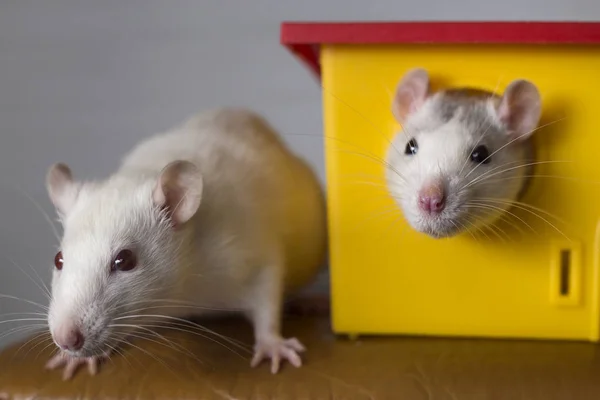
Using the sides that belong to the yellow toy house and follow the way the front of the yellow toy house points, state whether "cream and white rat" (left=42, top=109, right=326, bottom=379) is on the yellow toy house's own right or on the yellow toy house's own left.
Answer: on the yellow toy house's own right

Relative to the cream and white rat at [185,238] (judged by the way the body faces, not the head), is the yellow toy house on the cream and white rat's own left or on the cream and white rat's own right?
on the cream and white rat's own left

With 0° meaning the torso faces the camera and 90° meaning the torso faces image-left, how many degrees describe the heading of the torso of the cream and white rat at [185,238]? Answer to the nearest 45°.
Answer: approximately 45°

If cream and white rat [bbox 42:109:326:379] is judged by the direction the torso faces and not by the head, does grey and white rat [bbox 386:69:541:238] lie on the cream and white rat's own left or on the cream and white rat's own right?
on the cream and white rat's own left
